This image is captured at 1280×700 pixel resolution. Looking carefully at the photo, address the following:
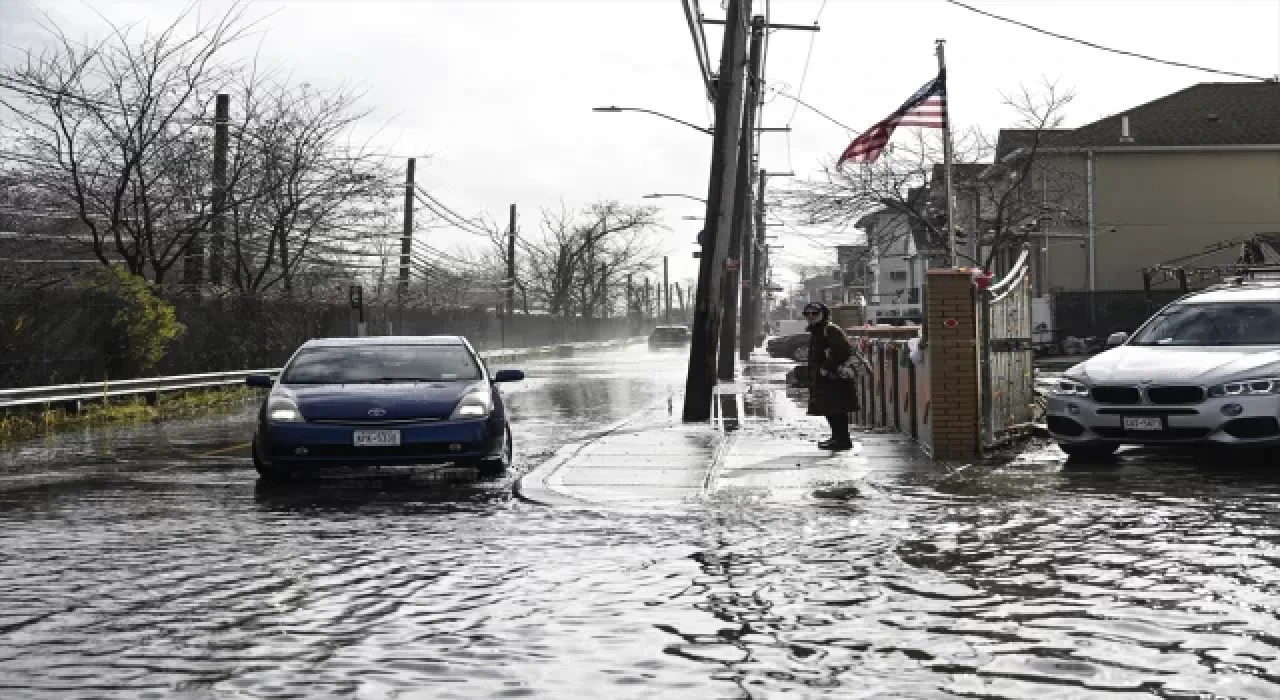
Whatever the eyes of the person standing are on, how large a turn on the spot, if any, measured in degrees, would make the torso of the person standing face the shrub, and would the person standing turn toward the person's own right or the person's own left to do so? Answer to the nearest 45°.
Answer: approximately 45° to the person's own right

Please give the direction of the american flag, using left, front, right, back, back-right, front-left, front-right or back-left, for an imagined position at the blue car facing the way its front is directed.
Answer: back-left

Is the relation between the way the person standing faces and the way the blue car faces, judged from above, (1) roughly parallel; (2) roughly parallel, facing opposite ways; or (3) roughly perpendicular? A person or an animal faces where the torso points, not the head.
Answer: roughly perpendicular

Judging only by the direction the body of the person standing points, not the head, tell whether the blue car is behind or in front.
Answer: in front

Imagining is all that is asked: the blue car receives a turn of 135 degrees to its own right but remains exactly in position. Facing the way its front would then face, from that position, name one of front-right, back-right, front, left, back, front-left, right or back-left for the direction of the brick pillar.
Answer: back-right

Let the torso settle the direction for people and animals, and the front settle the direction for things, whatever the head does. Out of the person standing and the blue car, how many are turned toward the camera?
1

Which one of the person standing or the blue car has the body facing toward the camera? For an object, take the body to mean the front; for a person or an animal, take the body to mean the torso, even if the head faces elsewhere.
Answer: the blue car

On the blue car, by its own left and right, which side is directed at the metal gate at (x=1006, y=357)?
left

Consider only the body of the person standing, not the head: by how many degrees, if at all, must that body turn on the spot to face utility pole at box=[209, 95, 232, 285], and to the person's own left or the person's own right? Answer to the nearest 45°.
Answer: approximately 45° to the person's own right

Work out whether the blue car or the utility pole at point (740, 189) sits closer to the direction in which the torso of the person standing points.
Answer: the blue car

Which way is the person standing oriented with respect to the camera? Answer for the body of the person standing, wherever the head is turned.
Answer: to the viewer's left

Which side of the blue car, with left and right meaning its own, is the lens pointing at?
front
